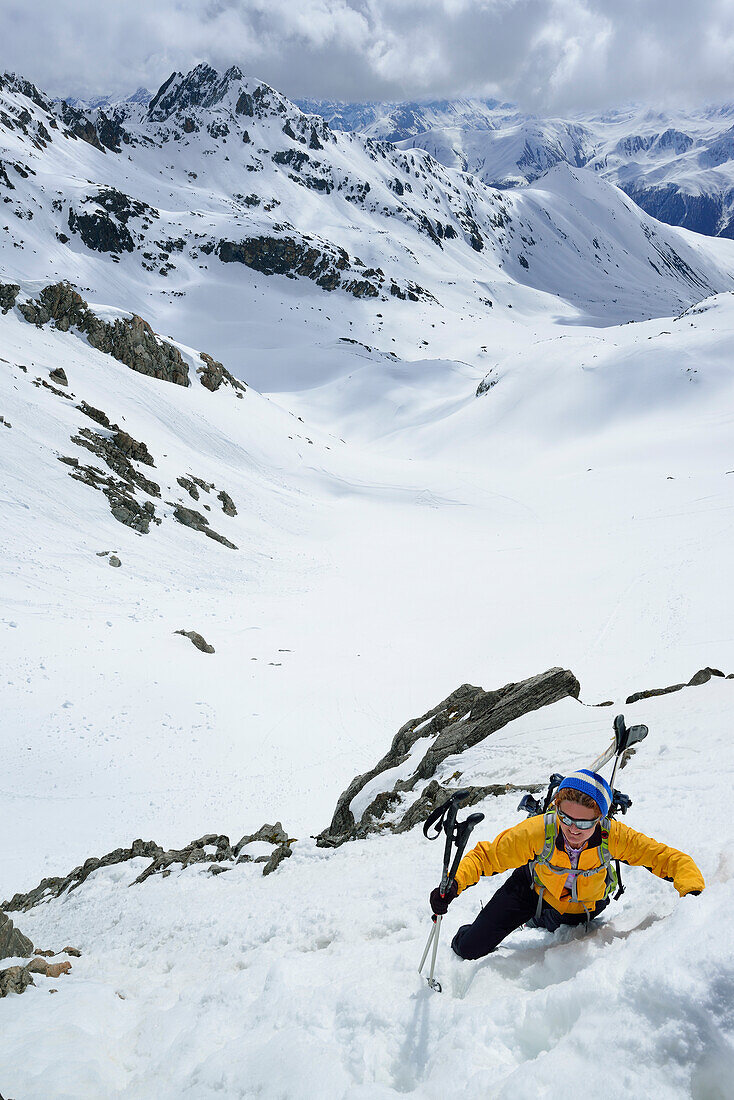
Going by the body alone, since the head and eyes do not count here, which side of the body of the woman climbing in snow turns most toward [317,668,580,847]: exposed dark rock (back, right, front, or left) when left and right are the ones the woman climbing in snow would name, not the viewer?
back

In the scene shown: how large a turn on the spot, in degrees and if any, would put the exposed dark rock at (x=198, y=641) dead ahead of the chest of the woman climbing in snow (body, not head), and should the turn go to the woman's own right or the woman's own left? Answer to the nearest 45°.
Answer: approximately 135° to the woman's own right

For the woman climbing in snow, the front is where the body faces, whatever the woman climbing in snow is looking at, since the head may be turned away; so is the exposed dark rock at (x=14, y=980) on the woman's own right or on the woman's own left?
on the woman's own right

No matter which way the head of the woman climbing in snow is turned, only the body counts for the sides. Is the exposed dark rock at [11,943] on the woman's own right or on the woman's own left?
on the woman's own right

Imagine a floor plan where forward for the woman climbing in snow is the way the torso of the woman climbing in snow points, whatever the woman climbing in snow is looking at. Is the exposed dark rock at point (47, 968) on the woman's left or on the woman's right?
on the woman's right

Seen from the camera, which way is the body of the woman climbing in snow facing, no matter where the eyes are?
toward the camera

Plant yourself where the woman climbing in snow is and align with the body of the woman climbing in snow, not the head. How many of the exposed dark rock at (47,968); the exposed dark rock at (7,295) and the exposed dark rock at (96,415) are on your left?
0

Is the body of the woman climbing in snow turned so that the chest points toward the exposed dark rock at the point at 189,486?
no
